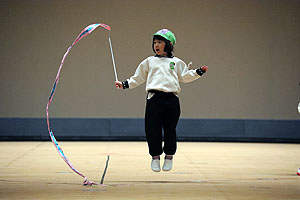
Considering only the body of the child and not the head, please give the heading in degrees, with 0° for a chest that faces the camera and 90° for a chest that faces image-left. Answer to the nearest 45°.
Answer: approximately 0°
